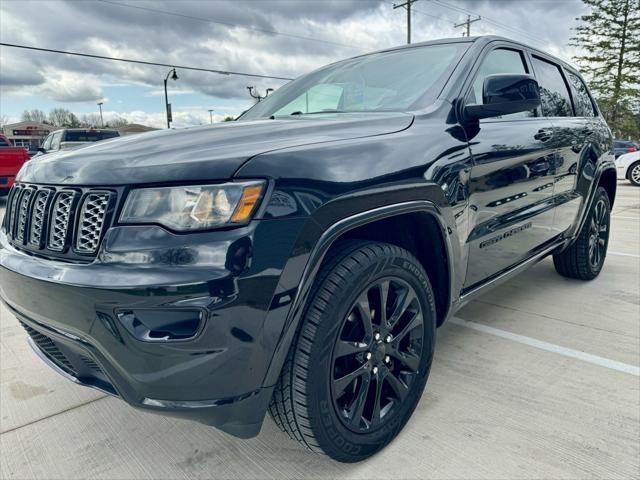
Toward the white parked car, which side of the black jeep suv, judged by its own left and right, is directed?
back

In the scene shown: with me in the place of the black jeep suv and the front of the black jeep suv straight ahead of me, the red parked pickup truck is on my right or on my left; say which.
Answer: on my right

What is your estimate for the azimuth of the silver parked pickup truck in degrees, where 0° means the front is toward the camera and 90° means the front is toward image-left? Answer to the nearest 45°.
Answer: approximately 45°

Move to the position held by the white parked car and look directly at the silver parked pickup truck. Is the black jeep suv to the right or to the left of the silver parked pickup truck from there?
left

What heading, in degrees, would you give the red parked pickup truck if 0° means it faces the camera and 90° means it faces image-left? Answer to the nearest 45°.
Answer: approximately 315°

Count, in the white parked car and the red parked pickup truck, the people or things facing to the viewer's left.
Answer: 1

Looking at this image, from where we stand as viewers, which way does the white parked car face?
facing to the left of the viewer

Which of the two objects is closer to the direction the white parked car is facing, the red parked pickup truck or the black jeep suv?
the red parked pickup truck

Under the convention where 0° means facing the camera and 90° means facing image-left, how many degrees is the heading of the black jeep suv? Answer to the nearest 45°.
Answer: approximately 45°

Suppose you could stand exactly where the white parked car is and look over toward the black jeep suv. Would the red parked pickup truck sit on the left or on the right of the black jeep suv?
right
